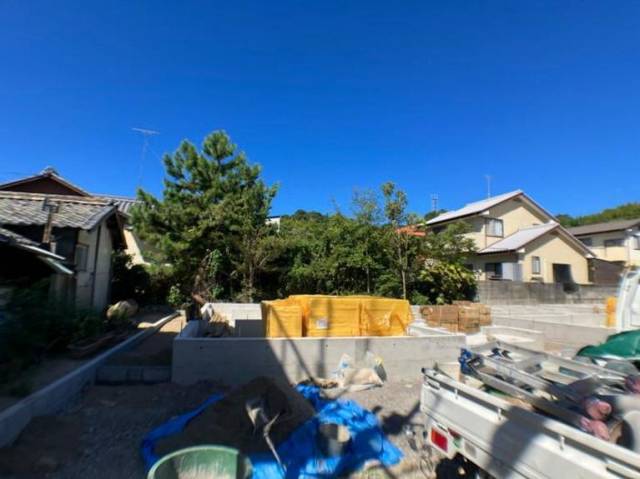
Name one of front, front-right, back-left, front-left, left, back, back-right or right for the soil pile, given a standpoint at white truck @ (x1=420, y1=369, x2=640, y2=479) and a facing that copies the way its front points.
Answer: back-left

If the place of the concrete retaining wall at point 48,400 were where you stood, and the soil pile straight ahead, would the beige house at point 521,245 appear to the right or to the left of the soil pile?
left

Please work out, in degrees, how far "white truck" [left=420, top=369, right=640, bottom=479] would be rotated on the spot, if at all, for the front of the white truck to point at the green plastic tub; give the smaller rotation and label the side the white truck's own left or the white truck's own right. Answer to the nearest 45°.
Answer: approximately 135° to the white truck's own left

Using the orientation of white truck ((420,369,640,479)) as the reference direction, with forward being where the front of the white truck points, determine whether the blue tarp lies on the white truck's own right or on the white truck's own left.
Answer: on the white truck's own left

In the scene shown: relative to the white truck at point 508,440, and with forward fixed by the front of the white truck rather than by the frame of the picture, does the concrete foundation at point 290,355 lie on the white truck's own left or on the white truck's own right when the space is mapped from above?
on the white truck's own left

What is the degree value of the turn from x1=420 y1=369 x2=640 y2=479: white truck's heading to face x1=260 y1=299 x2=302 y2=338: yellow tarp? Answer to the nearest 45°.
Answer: approximately 90° to its left

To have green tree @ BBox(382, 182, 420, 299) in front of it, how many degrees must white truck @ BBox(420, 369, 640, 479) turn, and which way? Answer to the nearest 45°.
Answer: approximately 45° to its left

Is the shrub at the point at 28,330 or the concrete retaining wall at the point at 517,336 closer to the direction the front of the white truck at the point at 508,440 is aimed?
the concrete retaining wall

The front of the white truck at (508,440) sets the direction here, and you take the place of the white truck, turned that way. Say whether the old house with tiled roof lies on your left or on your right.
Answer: on your left

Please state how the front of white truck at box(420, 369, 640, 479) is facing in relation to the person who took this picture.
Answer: facing away from the viewer and to the right of the viewer
